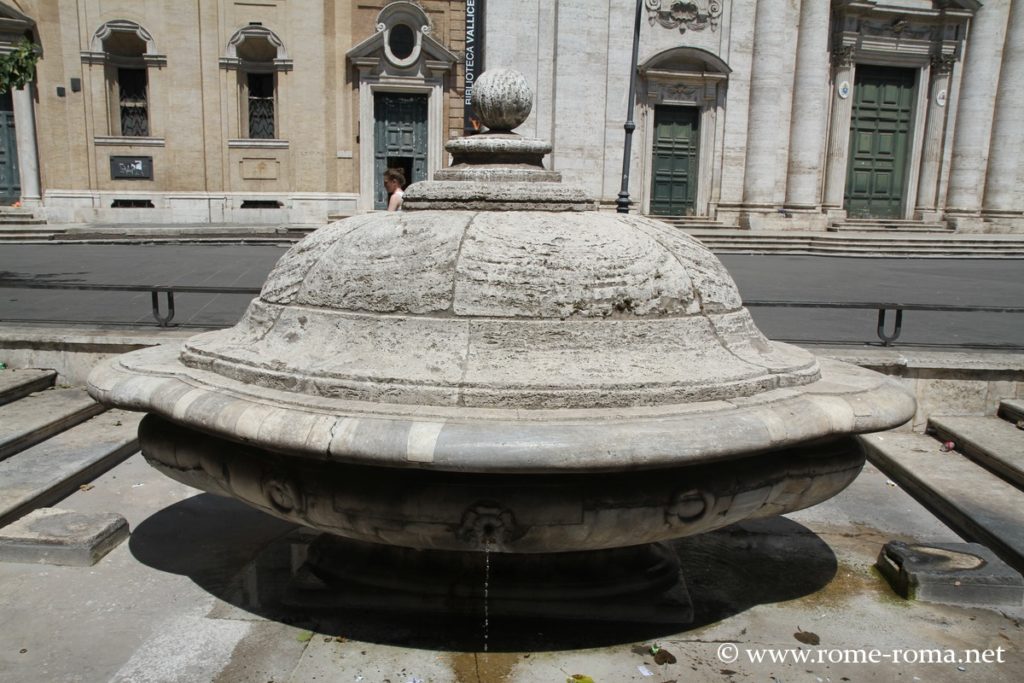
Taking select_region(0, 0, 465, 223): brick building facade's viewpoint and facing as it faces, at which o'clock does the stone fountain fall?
The stone fountain is roughly at 12 o'clock from the brick building facade.

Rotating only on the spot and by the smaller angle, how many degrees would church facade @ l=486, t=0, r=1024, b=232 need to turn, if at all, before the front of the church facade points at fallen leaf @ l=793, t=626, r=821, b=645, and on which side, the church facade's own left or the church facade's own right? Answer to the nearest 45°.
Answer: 0° — it already faces it

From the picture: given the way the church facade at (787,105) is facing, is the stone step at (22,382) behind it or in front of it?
in front

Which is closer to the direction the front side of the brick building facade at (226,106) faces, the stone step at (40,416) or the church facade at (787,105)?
the stone step

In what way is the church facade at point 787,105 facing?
toward the camera

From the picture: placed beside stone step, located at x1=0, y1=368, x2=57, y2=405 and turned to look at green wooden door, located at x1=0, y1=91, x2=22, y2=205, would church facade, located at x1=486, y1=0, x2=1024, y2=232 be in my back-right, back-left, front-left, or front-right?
front-right

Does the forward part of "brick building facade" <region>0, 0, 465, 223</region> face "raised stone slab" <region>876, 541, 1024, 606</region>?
yes

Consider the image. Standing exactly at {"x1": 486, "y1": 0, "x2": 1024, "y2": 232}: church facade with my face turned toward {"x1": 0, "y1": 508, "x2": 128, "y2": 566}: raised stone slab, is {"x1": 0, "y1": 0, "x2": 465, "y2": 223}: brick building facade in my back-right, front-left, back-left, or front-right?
front-right

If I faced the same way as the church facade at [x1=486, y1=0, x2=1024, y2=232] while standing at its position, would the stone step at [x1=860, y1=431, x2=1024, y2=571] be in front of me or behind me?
in front

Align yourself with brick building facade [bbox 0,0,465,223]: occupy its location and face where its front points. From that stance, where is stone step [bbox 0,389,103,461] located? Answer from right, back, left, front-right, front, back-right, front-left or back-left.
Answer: front

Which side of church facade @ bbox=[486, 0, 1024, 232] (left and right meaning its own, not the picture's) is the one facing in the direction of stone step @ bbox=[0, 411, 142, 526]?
front

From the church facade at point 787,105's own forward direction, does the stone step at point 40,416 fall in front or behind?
in front

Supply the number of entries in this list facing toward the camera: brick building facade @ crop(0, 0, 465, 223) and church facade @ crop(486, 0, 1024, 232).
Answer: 2

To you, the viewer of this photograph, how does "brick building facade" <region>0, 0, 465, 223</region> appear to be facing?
facing the viewer

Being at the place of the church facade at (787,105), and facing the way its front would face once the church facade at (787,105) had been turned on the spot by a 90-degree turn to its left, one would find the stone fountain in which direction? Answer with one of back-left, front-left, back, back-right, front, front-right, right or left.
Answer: right

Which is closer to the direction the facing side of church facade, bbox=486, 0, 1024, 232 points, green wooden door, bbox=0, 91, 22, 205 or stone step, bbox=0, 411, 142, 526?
the stone step

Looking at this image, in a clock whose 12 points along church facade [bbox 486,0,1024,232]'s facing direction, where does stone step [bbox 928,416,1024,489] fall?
The stone step is roughly at 12 o'clock from the church facade.
